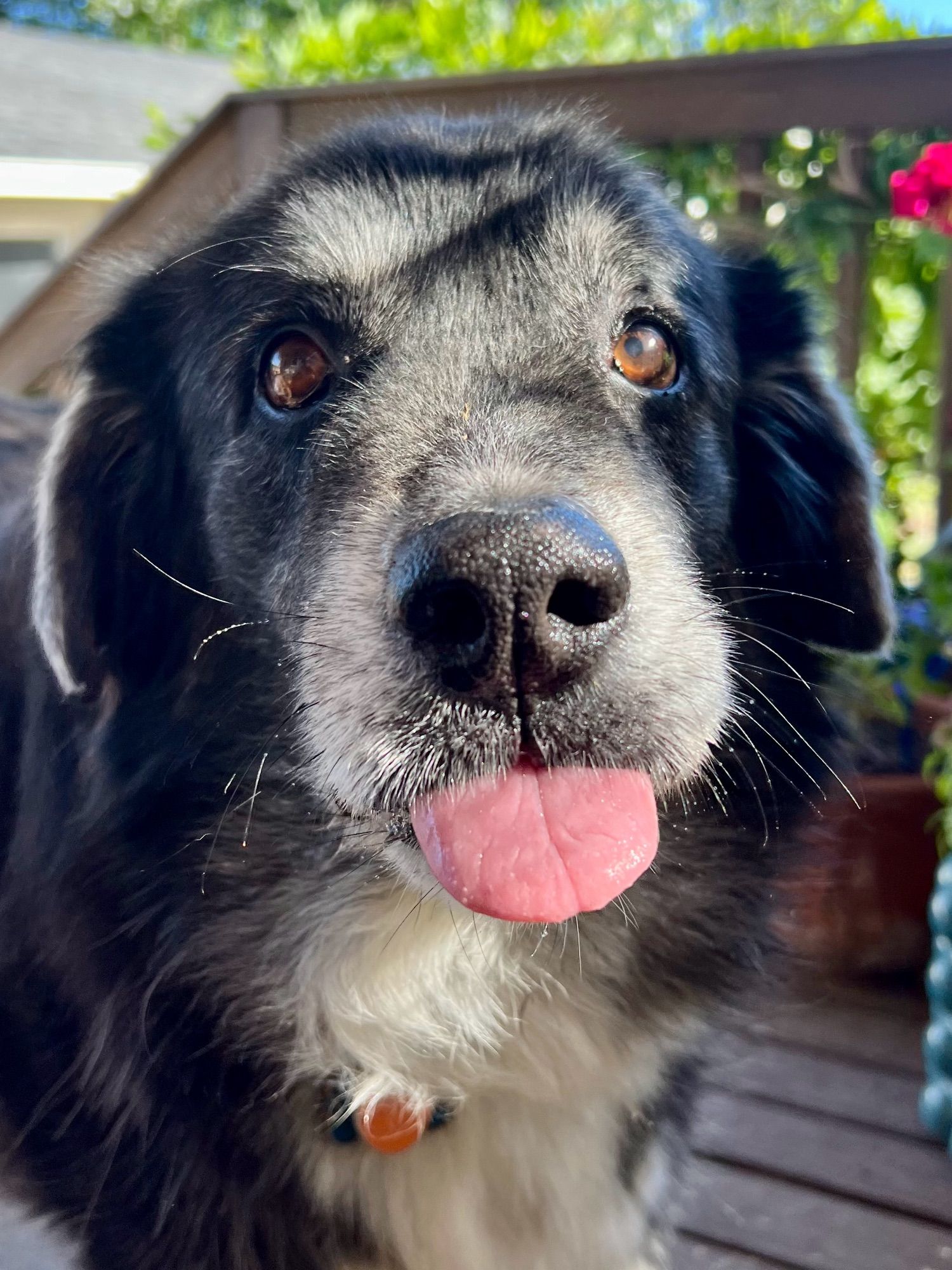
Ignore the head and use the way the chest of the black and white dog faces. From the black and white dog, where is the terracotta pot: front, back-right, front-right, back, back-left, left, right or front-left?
back-left

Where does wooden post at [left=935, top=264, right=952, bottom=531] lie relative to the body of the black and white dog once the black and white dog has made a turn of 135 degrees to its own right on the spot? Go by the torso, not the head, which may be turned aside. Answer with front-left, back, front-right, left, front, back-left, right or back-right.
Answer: right

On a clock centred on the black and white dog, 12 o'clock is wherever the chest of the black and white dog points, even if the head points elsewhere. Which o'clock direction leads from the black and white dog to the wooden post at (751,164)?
The wooden post is roughly at 7 o'clock from the black and white dog.

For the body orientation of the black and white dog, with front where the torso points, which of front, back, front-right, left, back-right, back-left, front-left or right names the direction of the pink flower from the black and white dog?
back-left

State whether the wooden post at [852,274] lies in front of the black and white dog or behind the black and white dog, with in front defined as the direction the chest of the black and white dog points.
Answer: behind

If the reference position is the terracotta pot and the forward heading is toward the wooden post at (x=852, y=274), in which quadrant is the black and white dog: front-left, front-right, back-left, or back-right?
back-left

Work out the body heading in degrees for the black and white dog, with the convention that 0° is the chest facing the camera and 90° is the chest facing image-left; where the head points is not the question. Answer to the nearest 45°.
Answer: approximately 0°
